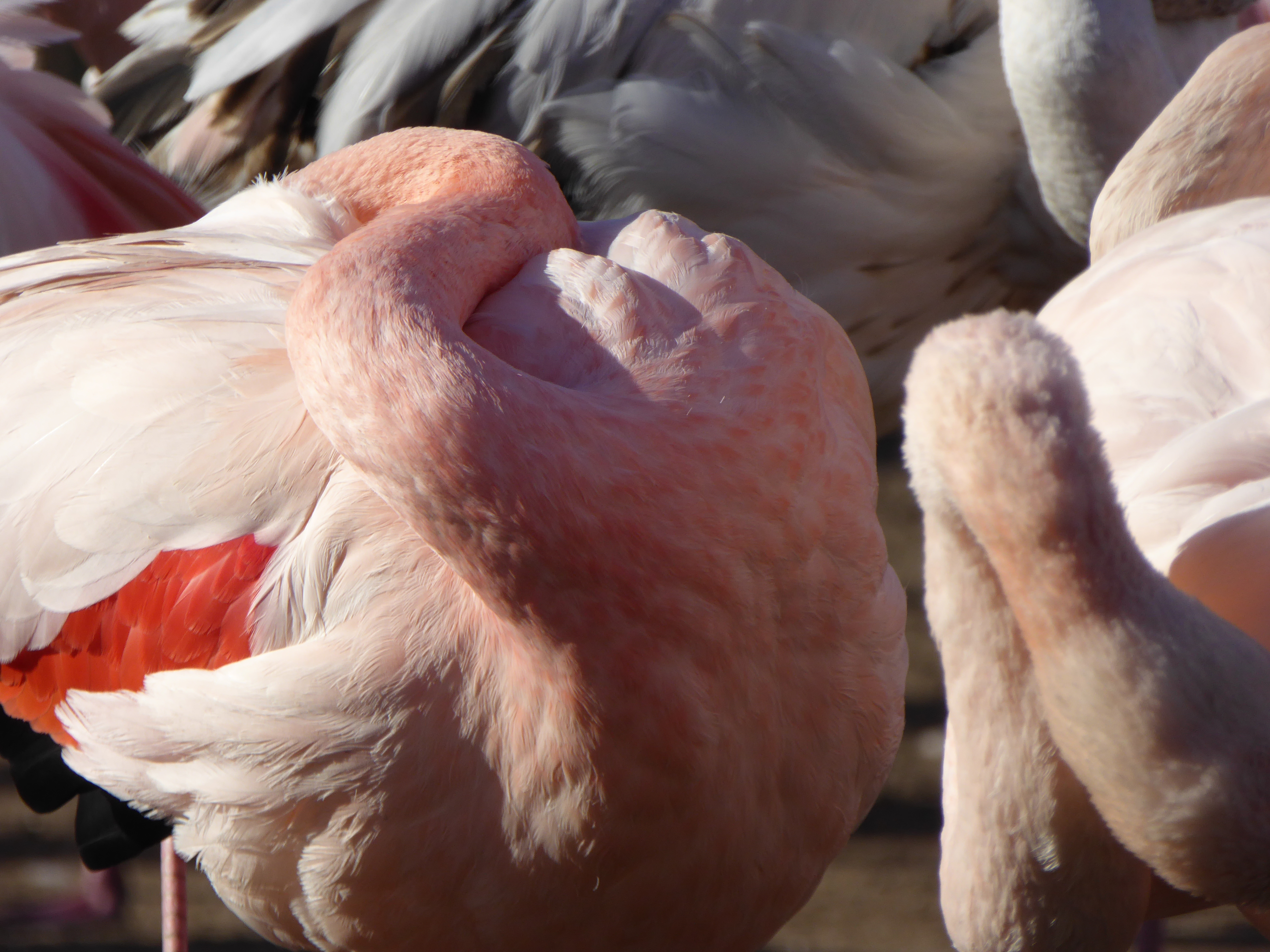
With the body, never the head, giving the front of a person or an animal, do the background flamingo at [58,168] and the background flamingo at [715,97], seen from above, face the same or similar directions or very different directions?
very different directions

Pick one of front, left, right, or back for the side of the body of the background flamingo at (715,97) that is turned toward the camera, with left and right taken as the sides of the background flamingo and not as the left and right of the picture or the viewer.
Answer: right

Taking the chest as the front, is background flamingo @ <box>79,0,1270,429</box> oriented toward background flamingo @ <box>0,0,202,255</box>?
no

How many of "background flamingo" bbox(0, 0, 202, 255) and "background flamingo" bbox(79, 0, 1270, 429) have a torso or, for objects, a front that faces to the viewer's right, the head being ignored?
1

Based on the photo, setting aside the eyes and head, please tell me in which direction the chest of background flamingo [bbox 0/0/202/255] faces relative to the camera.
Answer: to the viewer's left

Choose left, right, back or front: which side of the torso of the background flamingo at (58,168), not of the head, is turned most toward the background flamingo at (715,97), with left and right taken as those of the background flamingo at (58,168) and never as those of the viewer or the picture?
back

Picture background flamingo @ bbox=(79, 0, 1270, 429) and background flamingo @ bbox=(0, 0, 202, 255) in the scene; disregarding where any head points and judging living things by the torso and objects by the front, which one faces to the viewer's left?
background flamingo @ bbox=(0, 0, 202, 255)
